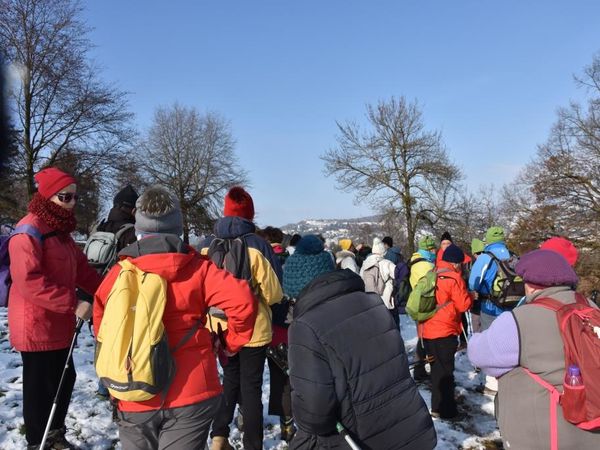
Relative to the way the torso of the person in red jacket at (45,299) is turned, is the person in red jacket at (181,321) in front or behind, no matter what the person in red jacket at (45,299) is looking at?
in front

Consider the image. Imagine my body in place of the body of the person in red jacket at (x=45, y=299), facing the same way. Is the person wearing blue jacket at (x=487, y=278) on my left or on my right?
on my left

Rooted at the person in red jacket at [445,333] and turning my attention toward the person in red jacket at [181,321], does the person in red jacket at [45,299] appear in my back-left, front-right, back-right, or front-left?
front-right

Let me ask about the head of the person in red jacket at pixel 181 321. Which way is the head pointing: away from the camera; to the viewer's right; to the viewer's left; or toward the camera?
away from the camera

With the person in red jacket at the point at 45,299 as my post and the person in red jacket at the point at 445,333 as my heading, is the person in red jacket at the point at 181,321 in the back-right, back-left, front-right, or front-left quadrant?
front-right

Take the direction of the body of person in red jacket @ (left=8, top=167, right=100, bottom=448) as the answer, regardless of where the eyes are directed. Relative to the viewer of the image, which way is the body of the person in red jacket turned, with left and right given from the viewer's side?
facing the viewer and to the right of the viewer

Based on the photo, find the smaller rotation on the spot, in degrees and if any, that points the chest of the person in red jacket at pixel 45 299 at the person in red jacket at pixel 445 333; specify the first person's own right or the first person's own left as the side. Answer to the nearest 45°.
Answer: approximately 45° to the first person's own left

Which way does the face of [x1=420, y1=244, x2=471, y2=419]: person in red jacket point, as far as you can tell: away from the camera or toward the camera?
away from the camera
